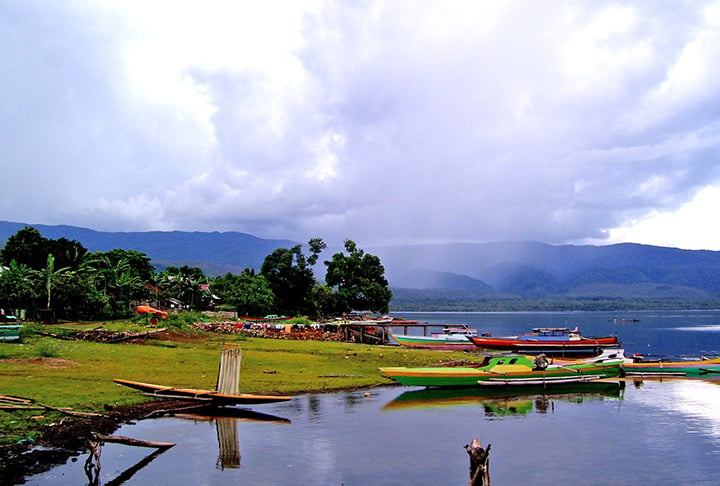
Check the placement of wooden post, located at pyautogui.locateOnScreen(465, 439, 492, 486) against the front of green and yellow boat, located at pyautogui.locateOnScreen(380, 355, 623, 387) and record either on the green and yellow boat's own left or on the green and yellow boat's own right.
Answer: on the green and yellow boat's own left

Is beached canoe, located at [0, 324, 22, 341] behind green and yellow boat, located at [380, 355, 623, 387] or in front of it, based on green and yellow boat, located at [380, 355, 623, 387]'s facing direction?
in front

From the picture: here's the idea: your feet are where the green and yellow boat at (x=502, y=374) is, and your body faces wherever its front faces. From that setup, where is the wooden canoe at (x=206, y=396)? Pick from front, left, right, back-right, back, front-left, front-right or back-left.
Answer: front-left

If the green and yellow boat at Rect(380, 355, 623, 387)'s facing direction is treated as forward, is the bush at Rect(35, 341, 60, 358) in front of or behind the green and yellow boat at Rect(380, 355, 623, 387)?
in front

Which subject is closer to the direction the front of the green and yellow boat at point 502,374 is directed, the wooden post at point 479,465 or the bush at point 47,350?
the bush

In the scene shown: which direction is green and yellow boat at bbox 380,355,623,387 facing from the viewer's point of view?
to the viewer's left
